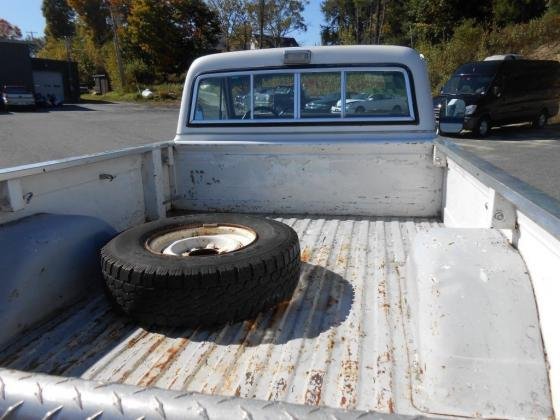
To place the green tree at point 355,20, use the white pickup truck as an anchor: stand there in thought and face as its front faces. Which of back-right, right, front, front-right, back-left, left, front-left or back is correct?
front

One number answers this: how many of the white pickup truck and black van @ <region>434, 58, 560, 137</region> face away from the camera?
1

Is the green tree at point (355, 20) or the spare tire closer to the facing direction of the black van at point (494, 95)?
the spare tire

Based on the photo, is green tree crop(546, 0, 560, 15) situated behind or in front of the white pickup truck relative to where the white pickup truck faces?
in front

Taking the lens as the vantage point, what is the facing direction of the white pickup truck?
facing away from the viewer

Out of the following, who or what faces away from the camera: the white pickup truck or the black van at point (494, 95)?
the white pickup truck

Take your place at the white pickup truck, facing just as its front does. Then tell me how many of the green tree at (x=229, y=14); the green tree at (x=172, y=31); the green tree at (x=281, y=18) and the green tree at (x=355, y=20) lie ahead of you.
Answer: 4

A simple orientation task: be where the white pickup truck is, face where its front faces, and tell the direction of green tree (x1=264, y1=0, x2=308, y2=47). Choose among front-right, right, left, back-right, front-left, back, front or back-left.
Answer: front

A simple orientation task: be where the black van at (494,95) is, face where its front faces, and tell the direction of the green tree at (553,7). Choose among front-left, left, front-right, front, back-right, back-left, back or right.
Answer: back-right

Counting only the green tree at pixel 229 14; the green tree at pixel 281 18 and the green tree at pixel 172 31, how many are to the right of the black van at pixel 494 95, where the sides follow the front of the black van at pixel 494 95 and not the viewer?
3

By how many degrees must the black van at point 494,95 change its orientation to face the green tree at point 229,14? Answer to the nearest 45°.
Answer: approximately 90° to its right

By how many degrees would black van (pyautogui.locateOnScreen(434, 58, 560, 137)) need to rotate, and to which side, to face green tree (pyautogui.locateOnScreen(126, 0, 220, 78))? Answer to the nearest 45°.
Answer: approximately 90° to its right

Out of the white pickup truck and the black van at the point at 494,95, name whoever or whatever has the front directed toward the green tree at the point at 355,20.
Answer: the white pickup truck

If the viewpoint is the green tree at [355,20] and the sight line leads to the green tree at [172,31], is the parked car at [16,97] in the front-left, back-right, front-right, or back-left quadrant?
front-left

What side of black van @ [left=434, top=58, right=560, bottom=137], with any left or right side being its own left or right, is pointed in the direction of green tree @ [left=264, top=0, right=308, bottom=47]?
right

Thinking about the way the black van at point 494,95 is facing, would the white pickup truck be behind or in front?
in front

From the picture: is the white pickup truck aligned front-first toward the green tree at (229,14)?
yes
